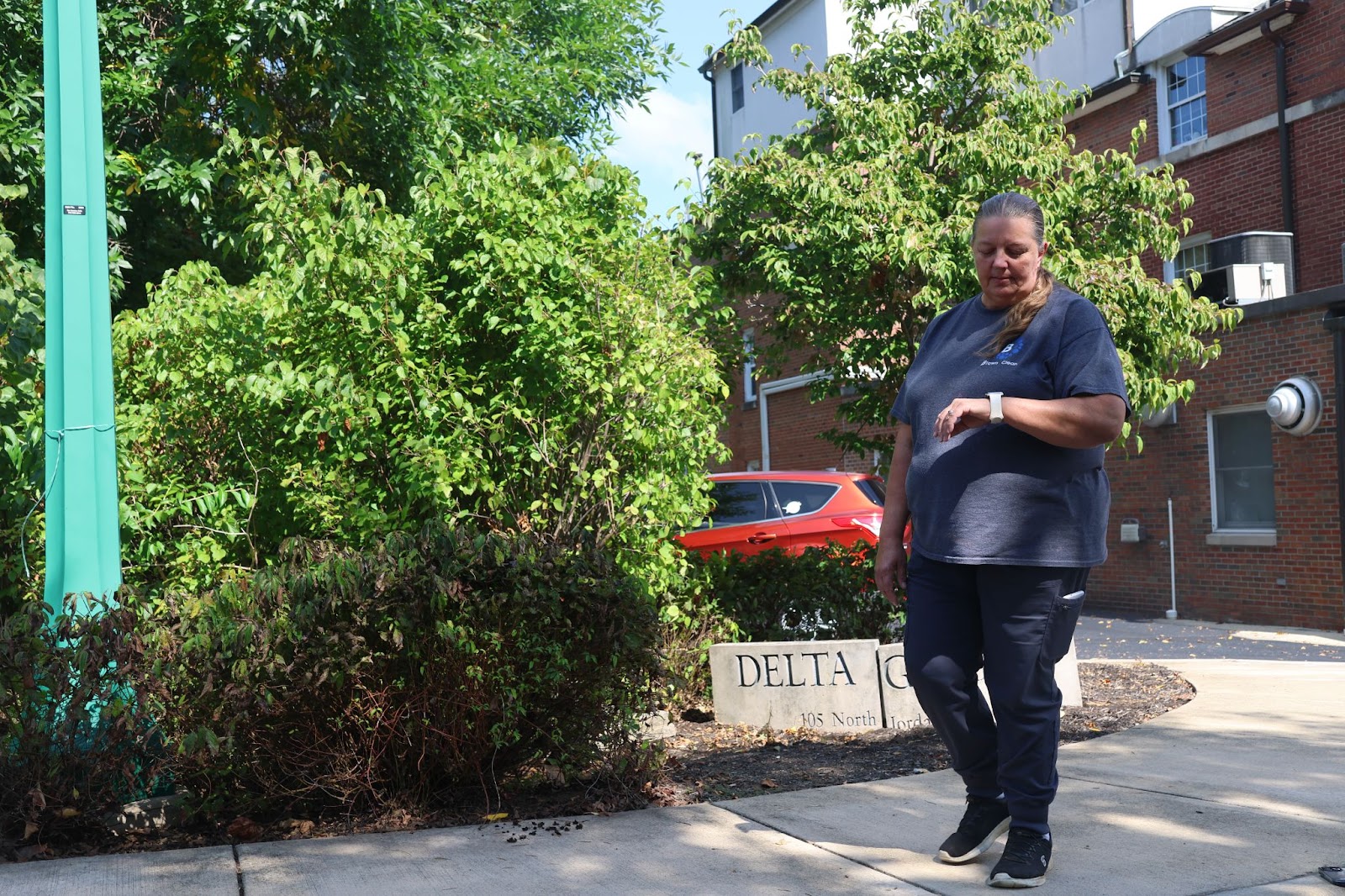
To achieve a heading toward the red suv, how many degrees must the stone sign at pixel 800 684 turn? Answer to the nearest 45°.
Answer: approximately 180°

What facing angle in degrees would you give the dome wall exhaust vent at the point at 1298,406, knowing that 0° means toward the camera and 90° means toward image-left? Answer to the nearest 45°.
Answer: approximately 45°

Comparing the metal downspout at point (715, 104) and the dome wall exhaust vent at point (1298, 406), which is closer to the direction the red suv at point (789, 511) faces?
the metal downspout

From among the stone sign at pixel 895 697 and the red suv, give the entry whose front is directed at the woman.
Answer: the stone sign

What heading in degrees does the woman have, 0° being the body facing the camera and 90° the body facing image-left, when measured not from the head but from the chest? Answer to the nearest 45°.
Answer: approximately 45°

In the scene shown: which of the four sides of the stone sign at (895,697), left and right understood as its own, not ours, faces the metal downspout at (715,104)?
back

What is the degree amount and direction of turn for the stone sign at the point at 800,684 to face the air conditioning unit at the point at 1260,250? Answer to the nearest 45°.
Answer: approximately 135° to its left

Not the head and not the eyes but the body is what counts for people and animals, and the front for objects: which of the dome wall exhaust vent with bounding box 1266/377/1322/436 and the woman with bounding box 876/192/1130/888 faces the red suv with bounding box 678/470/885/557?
the dome wall exhaust vent

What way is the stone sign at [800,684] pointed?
toward the camera

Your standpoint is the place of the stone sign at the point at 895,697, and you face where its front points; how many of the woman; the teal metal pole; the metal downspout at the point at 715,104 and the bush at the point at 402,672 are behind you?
1

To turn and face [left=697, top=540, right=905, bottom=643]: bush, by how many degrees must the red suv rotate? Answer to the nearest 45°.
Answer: approximately 135° to its left
